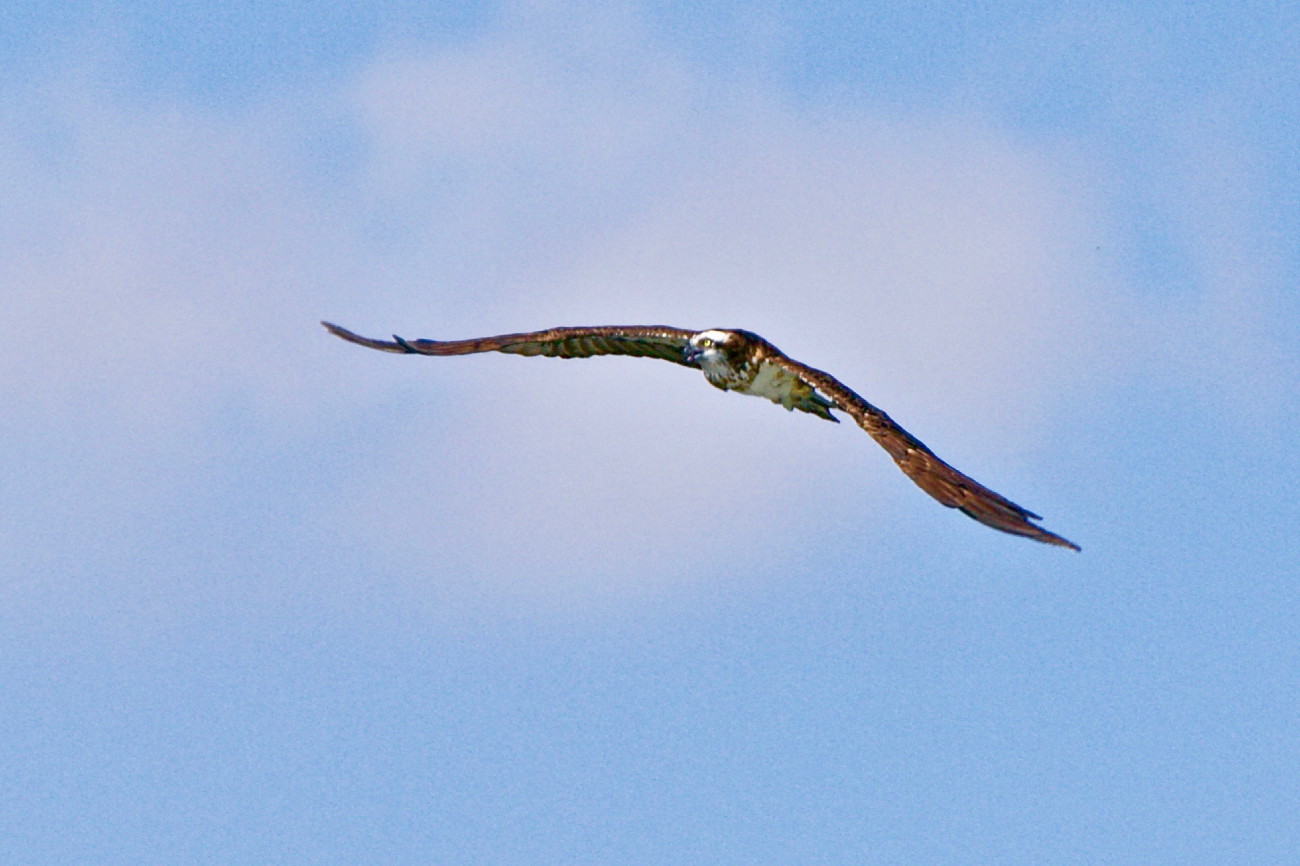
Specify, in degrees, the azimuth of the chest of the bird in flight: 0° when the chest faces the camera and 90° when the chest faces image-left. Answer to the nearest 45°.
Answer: approximately 45°
